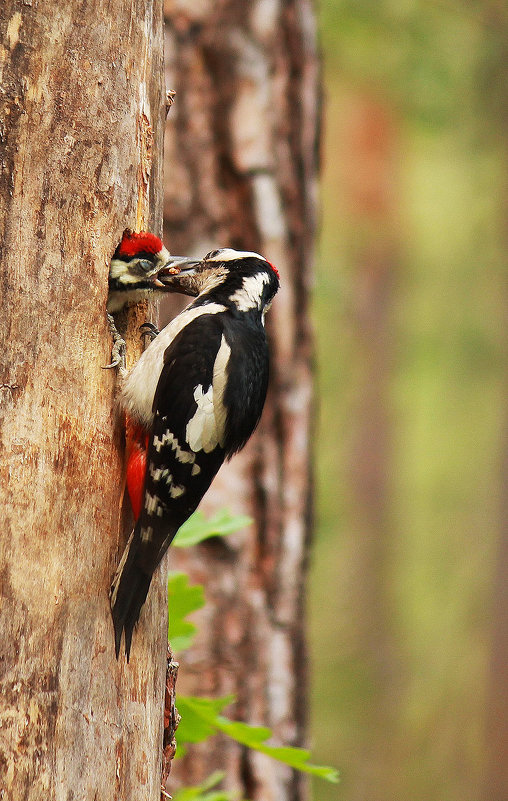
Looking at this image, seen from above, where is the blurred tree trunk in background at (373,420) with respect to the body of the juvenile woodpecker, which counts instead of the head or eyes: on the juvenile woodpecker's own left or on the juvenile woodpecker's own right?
on the juvenile woodpecker's own left

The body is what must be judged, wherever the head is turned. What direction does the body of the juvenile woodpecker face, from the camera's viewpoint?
to the viewer's right

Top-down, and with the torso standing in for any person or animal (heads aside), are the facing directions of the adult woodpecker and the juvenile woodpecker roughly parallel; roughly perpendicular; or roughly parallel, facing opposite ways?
roughly parallel, facing opposite ways

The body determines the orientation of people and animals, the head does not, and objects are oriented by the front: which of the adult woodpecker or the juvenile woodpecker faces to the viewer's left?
the adult woodpecker

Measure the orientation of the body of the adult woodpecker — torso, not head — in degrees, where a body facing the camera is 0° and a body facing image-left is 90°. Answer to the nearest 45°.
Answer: approximately 90°

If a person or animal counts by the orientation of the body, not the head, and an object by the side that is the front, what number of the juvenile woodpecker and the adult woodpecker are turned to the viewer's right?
1

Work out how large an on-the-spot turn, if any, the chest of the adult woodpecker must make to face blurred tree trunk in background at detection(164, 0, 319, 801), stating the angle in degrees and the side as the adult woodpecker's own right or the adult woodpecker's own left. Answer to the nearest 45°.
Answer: approximately 90° to the adult woodpecker's own right
